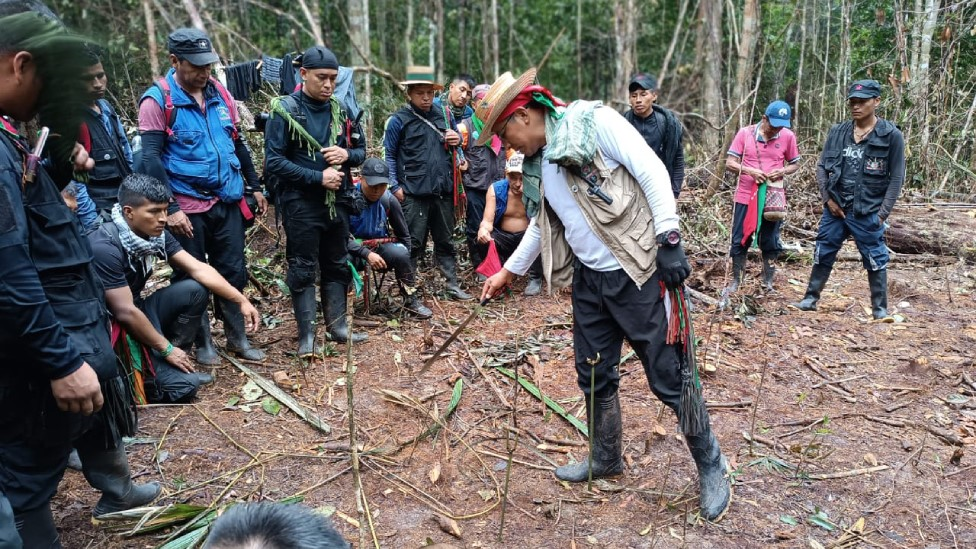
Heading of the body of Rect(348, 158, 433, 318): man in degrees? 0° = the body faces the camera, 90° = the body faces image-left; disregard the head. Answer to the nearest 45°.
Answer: approximately 315°

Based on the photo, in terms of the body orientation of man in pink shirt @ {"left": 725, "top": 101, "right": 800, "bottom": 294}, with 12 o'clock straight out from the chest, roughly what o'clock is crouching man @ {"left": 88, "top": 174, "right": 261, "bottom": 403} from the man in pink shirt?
The crouching man is roughly at 1 o'clock from the man in pink shirt.

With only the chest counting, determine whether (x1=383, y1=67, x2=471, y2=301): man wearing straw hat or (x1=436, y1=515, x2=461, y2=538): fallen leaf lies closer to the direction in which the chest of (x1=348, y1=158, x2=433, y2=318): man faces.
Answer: the fallen leaf

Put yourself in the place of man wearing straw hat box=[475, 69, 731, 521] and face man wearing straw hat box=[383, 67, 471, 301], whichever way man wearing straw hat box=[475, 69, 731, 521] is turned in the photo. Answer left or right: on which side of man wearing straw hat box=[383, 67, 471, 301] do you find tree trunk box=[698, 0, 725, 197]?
right

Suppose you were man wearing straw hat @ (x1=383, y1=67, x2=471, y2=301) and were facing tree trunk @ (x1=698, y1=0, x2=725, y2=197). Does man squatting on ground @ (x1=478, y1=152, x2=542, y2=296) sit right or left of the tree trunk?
right

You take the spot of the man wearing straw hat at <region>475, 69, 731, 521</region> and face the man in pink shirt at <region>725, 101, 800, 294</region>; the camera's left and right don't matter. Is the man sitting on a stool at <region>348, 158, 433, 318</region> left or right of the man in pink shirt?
left

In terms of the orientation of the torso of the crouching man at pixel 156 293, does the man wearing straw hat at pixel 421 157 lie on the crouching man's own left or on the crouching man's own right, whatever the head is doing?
on the crouching man's own left

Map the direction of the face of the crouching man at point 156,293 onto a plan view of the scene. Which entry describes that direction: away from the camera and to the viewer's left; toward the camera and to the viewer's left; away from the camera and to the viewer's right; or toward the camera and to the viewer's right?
toward the camera and to the viewer's right

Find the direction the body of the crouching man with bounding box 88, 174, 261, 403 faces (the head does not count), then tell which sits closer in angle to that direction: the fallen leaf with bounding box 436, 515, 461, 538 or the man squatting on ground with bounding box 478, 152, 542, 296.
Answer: the fallen leaf
